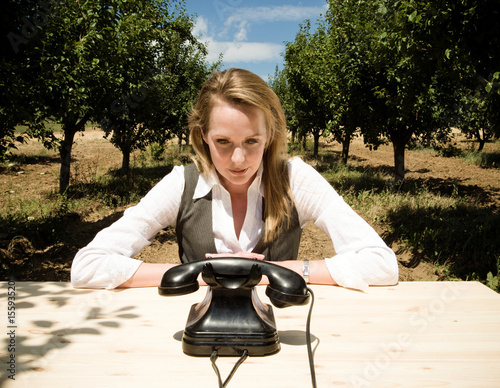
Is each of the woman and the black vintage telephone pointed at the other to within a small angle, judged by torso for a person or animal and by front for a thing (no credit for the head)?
yes

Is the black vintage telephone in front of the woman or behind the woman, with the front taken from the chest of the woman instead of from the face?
in front

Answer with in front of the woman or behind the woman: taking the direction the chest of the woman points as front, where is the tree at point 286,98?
behind

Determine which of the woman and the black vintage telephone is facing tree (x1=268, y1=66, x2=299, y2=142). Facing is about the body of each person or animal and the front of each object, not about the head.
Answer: the black vintage telephone

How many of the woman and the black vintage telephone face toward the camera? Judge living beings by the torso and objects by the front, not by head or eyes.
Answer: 1

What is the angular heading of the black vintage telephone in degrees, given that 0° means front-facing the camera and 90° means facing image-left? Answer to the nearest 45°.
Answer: approximately 180°

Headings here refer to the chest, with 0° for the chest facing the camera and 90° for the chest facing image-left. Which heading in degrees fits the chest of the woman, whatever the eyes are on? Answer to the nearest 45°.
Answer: approximately 0°

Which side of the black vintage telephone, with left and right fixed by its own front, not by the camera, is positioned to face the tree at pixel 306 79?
front

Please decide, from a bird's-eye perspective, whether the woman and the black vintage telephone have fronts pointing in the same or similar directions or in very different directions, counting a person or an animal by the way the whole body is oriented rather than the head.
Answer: very different directions
